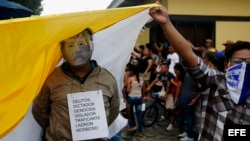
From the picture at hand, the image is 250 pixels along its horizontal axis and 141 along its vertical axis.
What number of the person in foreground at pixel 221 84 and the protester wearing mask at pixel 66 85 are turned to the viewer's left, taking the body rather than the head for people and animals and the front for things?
0

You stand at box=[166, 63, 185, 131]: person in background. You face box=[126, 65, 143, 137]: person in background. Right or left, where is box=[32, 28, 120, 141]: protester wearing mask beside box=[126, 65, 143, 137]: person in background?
left

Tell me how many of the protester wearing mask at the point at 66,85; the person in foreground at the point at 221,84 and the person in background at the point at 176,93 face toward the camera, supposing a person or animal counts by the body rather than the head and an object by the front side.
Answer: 2

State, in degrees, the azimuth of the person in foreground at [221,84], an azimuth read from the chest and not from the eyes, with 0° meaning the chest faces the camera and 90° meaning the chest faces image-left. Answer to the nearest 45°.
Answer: approximately 0°

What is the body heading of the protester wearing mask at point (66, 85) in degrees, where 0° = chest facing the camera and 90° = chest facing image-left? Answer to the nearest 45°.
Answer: approximately 0°
